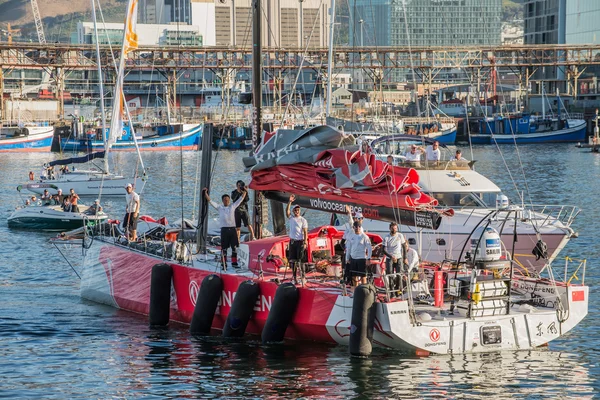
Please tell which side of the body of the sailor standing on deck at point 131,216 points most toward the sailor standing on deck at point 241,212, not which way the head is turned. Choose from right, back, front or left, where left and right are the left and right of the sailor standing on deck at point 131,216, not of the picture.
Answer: left

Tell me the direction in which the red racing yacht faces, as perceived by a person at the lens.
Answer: facing away from the viewer and to the left of the viewer

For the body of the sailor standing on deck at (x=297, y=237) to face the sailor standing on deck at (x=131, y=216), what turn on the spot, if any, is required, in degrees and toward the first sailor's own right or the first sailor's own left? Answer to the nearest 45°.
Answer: approximately 135° to the first sailor's own right

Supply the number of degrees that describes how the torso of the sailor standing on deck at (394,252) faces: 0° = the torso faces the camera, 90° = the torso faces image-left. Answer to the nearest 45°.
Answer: approximately 0°

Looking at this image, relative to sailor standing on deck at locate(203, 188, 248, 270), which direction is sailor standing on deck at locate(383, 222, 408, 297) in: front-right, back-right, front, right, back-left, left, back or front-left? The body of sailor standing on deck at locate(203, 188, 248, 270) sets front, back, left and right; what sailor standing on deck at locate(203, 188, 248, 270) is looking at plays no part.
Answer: front-left

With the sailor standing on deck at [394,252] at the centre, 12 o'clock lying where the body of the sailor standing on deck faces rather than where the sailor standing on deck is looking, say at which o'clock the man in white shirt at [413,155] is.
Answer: The man in white shirt is roughly at 6 o'clock from the sailor standing on deck.

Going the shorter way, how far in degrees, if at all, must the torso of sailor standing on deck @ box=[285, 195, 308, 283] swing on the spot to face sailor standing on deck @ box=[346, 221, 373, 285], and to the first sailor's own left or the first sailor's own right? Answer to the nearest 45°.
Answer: approximately 45° to the first sailor's own left

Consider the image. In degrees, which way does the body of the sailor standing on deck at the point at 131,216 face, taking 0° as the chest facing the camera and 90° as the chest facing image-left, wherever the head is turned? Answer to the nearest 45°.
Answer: approximately 45°

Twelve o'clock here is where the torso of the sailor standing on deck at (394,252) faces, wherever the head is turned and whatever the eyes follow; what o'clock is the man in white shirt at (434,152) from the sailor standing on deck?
The man in white shirt is roughly at 6 o'clock from the sailor standing on deck.

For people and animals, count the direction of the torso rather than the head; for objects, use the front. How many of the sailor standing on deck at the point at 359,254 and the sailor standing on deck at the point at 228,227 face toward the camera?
2
